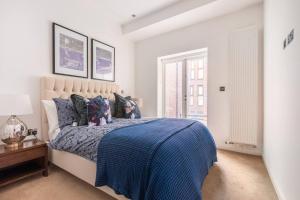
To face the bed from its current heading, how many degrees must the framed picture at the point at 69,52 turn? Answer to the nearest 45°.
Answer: approximately 45° to its right

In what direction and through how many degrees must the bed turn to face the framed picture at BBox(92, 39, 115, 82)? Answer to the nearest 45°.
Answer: approximately 135° to its left

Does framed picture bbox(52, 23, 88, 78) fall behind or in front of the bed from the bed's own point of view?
behind

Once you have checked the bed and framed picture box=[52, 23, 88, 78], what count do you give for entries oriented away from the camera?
0

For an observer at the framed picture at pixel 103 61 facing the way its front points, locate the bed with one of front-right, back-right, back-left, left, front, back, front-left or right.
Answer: front-right

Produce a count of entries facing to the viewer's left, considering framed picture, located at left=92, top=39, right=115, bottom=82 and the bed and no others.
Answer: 0

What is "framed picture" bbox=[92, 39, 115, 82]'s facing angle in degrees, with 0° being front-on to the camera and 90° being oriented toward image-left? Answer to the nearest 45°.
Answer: approximately 315°

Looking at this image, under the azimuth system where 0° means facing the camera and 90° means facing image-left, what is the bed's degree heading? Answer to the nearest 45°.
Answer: approximately 315°

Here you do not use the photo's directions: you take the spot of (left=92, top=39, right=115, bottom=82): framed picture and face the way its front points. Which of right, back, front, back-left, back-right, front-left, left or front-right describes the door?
front-left
